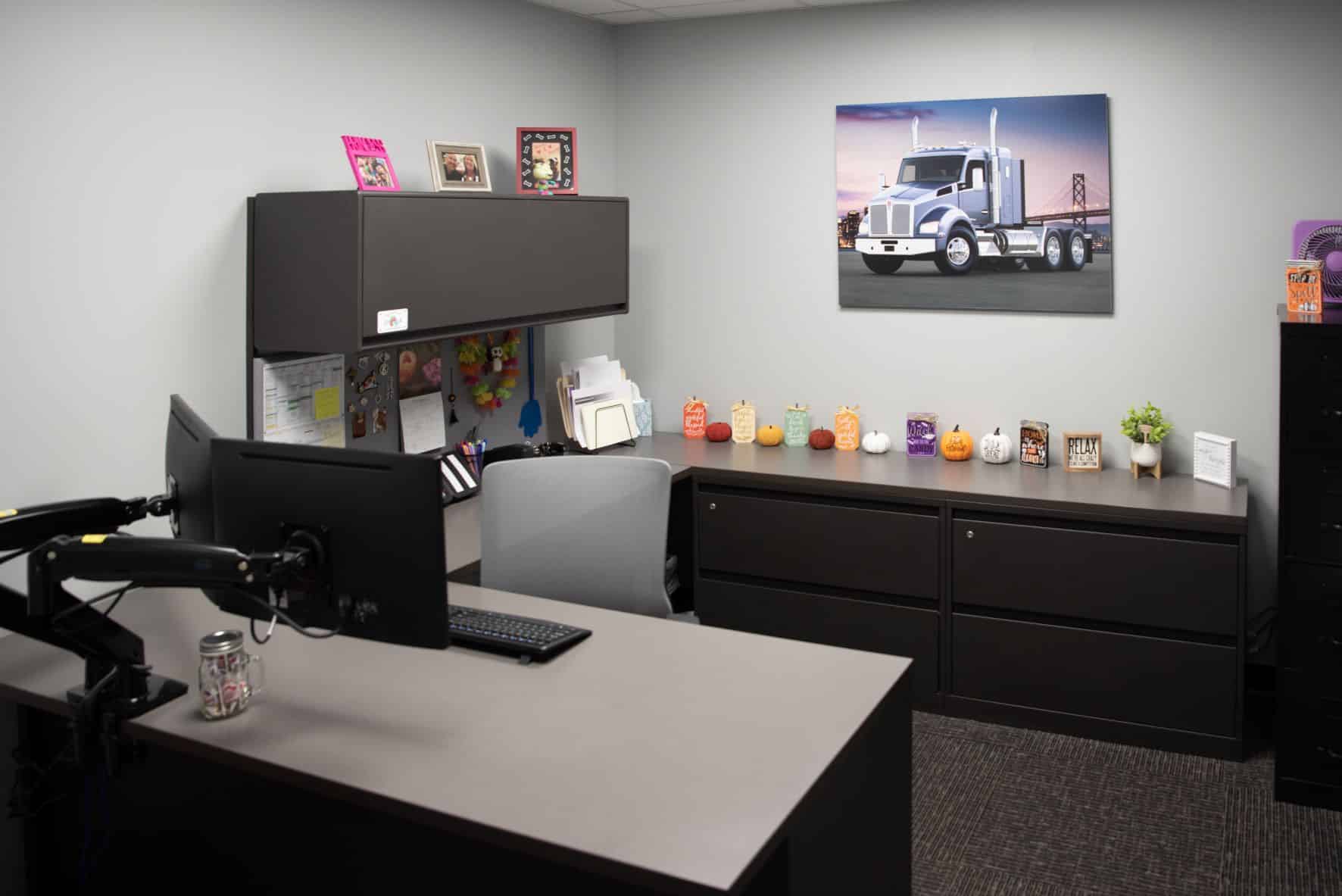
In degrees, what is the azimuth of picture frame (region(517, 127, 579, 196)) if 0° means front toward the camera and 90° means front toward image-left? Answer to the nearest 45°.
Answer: approximately 0°

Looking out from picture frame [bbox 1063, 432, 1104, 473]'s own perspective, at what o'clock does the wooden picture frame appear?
The wooden picture frame is roughly at 2 o'clock from the picture frame.

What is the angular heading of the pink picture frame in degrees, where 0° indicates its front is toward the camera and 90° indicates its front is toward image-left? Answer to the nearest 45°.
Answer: approximately 315°

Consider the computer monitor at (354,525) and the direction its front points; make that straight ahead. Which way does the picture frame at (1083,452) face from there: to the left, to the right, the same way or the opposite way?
the opposite way

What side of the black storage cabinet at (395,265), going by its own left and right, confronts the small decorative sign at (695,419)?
left

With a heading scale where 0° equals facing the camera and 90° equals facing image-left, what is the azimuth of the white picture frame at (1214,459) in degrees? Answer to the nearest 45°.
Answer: approximately 45°

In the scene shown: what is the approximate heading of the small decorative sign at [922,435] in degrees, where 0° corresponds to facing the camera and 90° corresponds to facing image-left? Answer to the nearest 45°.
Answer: approximately 0°
